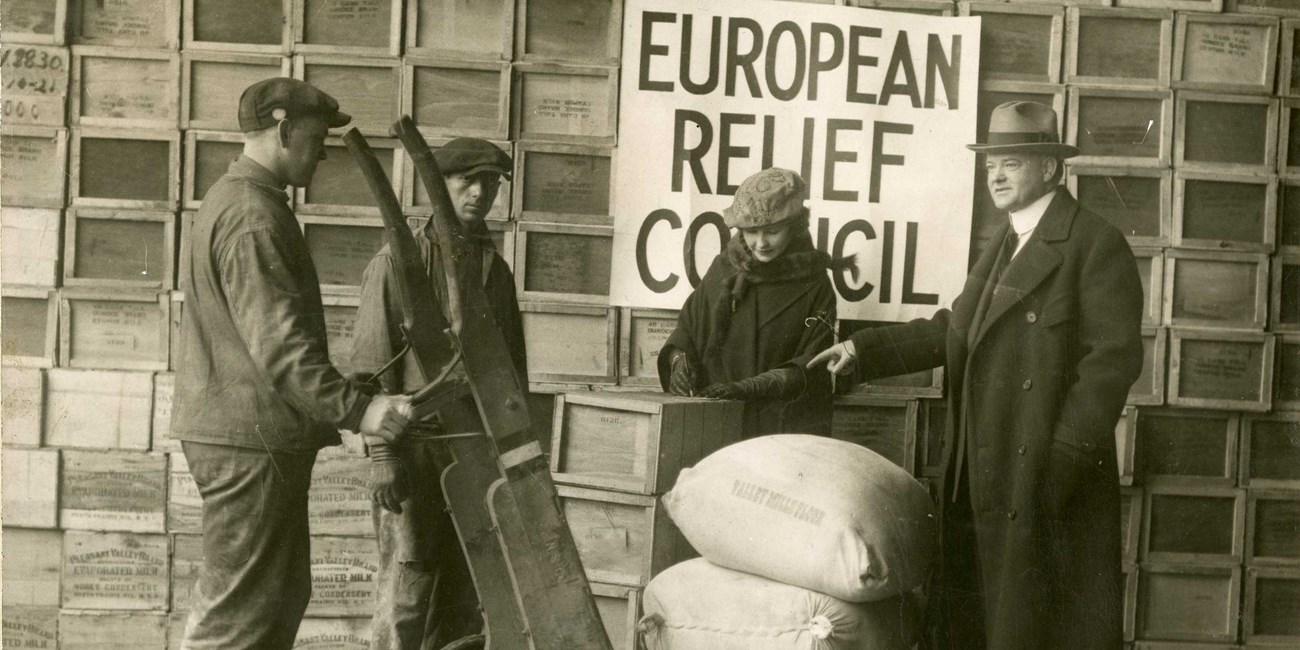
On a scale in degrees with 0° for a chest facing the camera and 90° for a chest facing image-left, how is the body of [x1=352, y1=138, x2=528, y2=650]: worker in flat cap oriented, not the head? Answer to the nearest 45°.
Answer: approximately 315°

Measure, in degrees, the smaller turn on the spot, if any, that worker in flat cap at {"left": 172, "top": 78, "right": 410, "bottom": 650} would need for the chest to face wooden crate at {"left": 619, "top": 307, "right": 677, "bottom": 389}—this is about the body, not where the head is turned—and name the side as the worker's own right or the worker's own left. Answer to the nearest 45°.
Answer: approximately 45° to the worker's own left

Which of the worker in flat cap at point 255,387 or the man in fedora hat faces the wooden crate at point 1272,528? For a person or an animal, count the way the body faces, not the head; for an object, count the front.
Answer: the worker in flat cap

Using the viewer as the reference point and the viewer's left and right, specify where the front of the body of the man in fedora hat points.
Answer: facing the viewer and to the left of the viewer

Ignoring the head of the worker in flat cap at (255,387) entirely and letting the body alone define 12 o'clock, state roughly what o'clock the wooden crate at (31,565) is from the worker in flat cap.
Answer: The wooden crate is roughly at 8 o'clock from the worker in flat cap.

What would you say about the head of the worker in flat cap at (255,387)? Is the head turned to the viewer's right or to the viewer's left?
to the viewer's right

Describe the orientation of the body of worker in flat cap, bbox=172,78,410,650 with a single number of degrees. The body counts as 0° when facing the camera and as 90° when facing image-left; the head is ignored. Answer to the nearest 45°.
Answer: approximately 270°

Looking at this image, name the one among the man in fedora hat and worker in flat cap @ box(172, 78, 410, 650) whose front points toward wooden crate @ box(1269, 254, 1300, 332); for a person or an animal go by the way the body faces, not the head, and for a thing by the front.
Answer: the worker in flat cap

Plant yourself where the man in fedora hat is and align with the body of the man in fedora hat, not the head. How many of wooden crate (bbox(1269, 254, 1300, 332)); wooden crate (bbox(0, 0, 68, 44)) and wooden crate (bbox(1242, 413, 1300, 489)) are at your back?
2

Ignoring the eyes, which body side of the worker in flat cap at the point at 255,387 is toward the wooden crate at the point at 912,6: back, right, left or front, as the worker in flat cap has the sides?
front

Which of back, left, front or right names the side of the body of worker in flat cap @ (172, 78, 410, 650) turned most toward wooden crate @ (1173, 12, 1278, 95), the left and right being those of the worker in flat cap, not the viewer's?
front

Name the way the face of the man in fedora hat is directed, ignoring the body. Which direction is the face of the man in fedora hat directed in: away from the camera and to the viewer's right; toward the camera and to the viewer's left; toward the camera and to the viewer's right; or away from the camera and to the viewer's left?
toward the camera and to the viewer's left

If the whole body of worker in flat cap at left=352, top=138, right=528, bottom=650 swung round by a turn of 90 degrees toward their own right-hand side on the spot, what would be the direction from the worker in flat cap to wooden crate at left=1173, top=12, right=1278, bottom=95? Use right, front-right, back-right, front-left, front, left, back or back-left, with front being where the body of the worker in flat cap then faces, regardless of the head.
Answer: back-left
